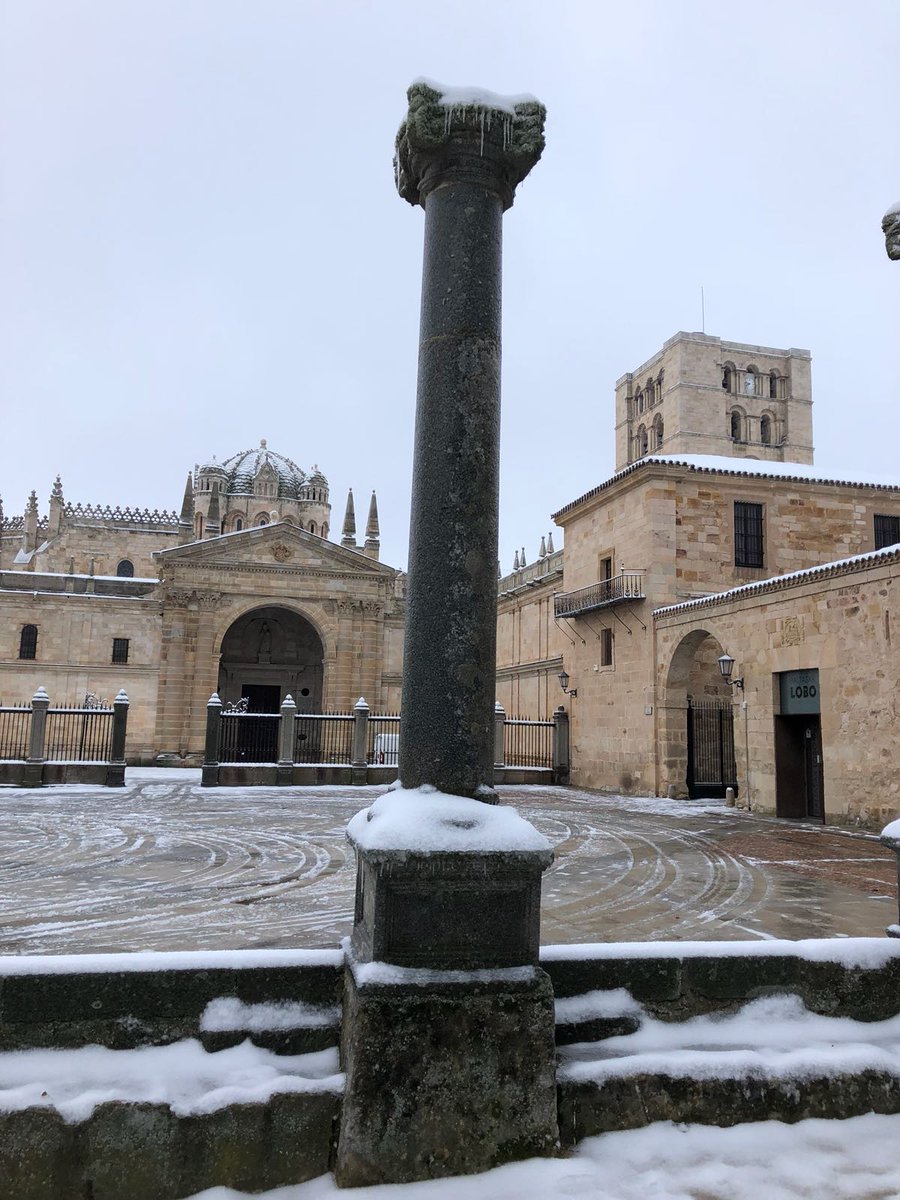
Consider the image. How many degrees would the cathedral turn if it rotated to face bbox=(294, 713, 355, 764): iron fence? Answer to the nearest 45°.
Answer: approximately 45° to its left

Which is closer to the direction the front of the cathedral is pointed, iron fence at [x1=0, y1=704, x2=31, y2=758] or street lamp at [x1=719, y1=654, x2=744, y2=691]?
the street lamp

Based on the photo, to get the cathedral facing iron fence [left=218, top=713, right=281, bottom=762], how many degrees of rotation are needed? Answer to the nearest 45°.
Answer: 0° — it already faces it

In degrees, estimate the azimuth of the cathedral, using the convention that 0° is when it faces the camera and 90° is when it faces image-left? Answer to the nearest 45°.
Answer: approximately 0°

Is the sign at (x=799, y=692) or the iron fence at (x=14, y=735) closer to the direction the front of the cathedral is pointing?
the sign

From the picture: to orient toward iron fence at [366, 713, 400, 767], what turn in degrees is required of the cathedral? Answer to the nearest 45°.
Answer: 0° — it already faces it
